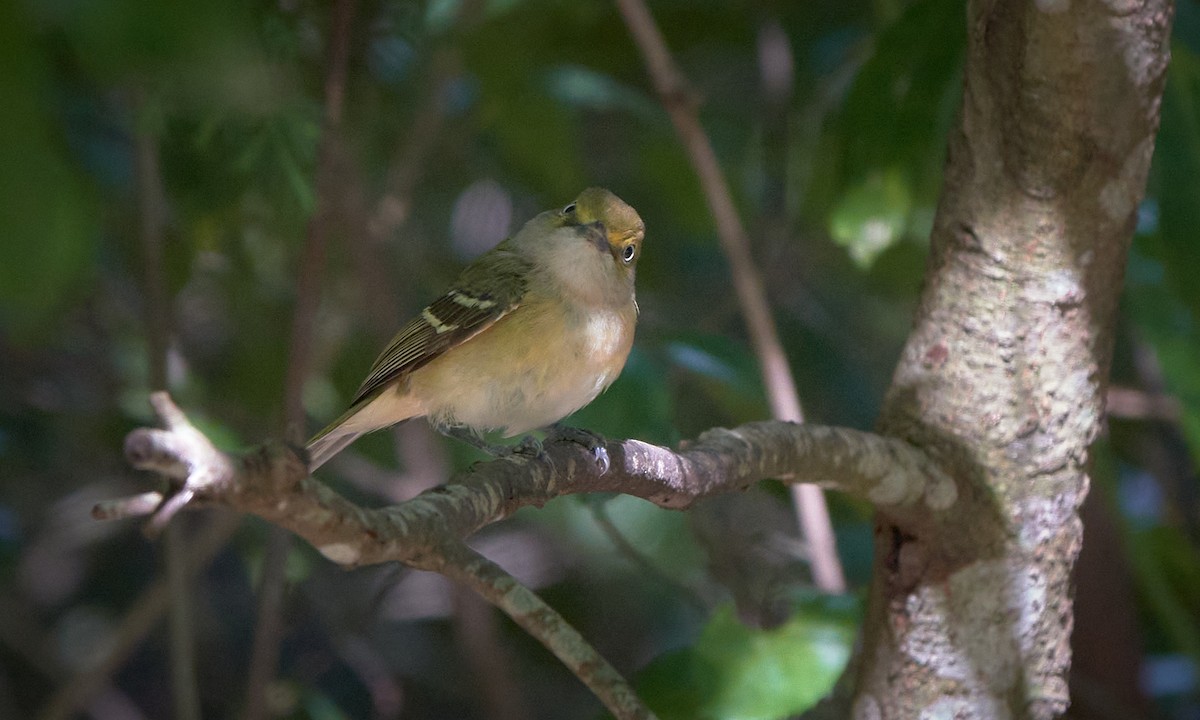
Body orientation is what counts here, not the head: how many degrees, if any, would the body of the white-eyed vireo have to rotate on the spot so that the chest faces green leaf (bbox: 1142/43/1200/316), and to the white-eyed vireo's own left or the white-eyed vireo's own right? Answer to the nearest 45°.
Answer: approximately 45° to the white-eyed vireo's own left

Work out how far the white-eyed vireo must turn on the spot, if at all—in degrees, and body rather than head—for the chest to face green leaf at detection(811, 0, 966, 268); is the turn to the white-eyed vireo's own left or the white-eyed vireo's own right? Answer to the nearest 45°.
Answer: approximately 90° to the white-eyed vireo's own left

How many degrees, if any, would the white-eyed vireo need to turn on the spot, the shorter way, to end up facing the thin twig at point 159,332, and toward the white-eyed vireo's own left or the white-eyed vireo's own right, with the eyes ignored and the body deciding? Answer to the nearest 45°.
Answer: approximately 135° to the white-eyed vireo's own right

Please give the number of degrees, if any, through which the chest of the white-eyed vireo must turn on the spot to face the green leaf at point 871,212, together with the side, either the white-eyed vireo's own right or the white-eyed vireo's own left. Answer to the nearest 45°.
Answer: approximately 45° to the white-eyed vireo's own left

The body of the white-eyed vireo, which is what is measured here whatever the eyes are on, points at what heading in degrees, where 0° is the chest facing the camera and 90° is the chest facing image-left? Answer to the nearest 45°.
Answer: approximately 315°

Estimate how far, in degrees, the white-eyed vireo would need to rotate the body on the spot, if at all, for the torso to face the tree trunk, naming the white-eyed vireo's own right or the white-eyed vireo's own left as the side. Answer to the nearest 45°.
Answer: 0° — it already faces it
